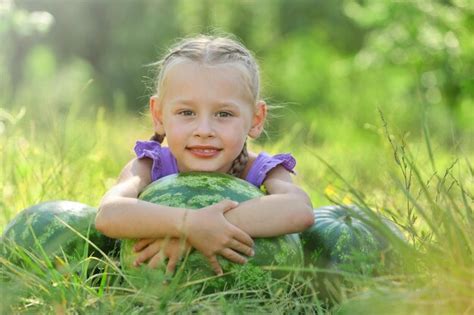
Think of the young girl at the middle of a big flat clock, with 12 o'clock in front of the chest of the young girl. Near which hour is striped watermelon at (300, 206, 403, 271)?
The striped watermelon is roughly at 9 o'clock from the young girl.

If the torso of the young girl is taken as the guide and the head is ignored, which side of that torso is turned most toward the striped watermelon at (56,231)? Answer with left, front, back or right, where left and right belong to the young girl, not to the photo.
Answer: right

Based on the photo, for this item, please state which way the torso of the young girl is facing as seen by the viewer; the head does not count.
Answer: toward the camera
